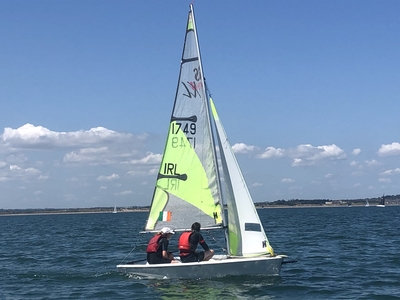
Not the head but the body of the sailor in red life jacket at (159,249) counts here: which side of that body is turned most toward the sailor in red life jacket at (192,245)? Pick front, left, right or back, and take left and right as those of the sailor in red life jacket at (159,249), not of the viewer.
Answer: right

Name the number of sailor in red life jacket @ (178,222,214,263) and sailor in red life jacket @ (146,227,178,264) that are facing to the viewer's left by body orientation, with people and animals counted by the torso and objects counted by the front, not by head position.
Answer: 0

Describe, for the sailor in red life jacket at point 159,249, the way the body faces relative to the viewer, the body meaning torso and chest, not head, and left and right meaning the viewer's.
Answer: facing away from the viewer and to the right of the viewer

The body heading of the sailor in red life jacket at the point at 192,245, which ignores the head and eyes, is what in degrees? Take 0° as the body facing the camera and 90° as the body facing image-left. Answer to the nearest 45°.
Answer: approximately 225°

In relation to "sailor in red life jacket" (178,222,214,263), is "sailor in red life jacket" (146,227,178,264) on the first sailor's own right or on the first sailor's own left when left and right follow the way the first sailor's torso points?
on the first sailor's own left

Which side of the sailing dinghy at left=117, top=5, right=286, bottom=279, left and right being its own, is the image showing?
right
